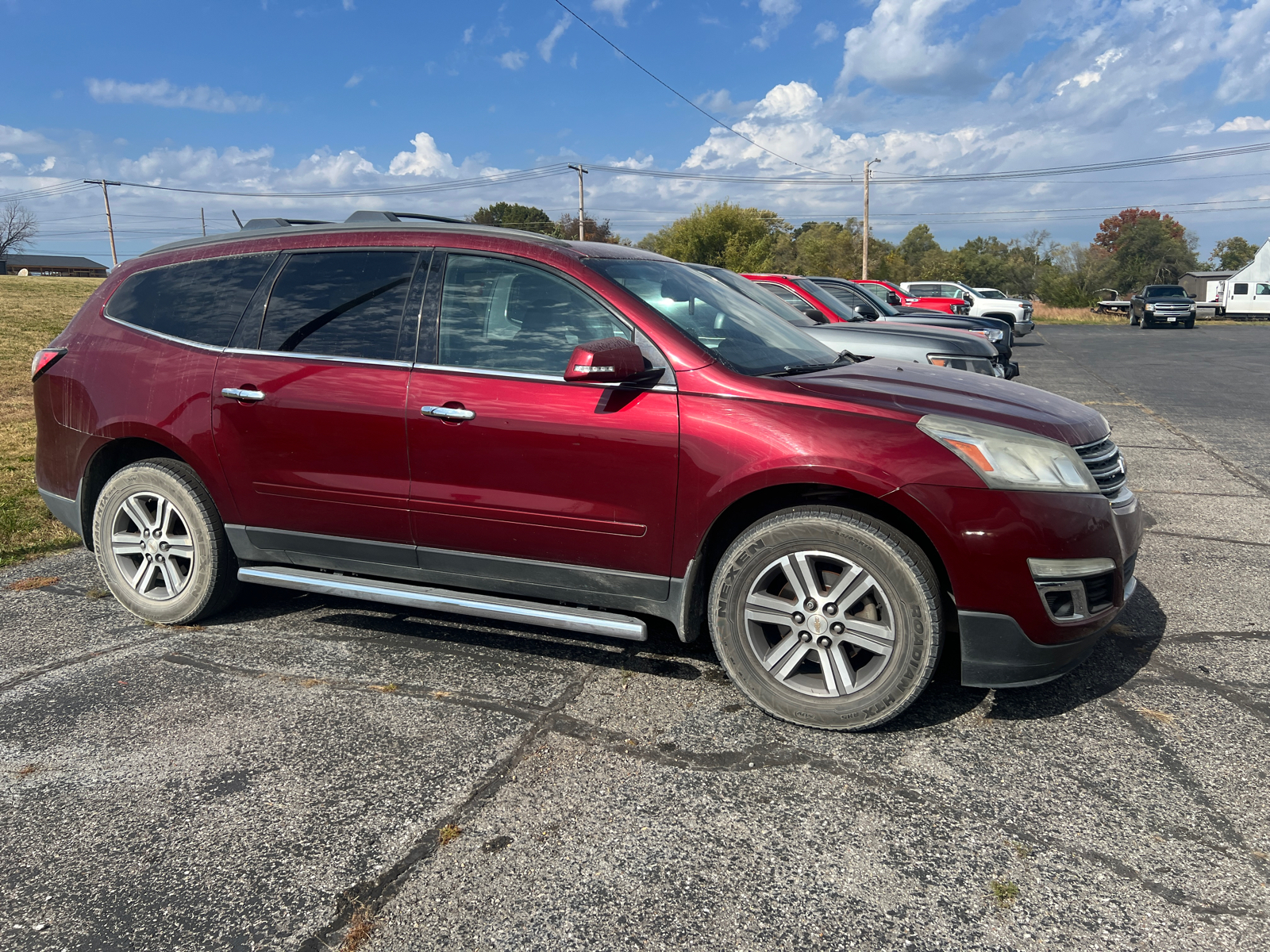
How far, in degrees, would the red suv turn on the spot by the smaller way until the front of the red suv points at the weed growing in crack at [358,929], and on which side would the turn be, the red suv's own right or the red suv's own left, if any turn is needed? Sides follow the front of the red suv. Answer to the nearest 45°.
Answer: approximately 45° to the red suv's own right

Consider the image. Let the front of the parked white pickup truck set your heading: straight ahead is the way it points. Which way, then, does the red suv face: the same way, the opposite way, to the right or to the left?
the same way

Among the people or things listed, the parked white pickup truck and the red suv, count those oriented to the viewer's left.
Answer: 0

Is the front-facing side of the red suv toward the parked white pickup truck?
no

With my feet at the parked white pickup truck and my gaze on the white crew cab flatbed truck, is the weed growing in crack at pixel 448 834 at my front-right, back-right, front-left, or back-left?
back-right

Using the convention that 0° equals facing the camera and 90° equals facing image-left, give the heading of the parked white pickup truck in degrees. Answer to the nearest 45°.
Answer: approximately 270°

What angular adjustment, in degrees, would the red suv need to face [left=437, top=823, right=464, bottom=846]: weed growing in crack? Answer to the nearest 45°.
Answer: approximately 45° to its right

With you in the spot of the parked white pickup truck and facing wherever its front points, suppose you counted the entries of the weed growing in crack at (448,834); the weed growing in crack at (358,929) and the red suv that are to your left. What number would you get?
0

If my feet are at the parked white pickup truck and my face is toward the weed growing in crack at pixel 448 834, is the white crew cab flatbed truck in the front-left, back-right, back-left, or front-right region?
back-left

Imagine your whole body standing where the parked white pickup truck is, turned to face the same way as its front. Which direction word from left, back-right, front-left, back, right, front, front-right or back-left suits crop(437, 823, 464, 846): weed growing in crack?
right
